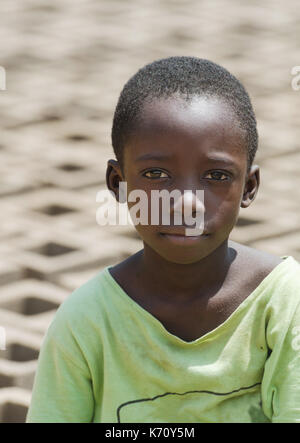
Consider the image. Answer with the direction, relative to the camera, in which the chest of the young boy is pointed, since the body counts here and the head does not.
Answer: toward the camera

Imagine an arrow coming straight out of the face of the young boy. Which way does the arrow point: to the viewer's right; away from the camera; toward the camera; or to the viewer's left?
toward the camera
